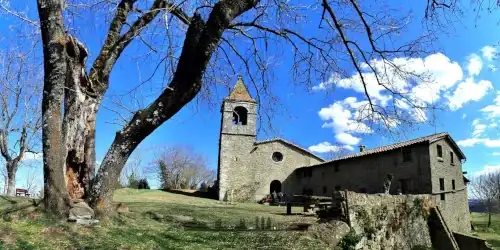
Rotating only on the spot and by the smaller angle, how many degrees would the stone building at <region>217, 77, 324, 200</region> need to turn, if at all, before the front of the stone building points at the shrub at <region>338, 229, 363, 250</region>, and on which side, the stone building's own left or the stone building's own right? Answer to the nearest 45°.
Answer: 0° — it already faces it

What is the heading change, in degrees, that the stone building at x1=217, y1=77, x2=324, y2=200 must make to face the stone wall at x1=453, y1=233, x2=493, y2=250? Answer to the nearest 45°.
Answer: approximately 45° to its left

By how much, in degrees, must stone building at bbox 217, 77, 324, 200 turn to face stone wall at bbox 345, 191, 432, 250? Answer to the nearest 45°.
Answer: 0° — it already faces it

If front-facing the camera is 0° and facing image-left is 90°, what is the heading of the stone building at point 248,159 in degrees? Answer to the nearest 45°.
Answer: approximately 0°
